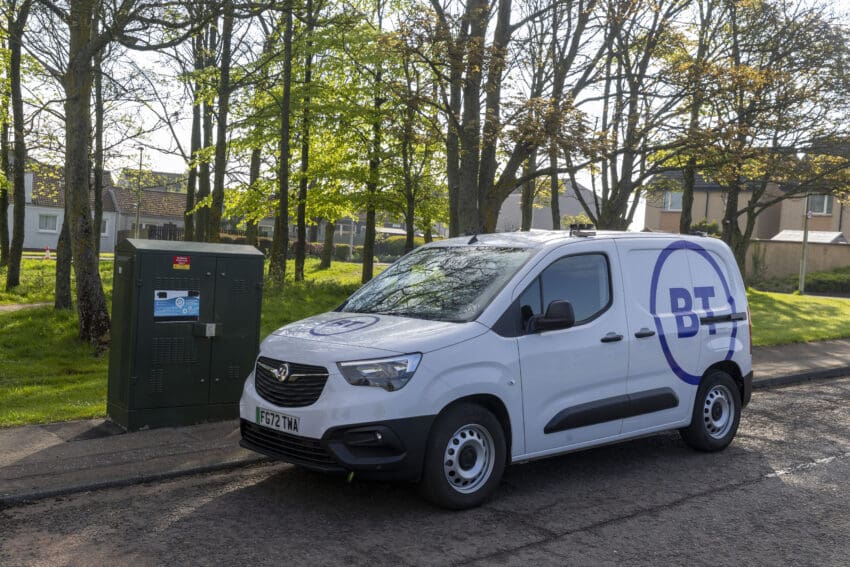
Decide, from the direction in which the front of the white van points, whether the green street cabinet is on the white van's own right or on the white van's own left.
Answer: on the white van's own right

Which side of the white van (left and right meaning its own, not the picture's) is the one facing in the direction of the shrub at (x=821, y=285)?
back

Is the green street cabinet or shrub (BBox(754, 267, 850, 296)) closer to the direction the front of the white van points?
the green street cabinet

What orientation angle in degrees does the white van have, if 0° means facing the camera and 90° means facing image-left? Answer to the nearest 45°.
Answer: approximately 45°

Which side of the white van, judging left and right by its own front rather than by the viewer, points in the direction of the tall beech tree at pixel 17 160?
right

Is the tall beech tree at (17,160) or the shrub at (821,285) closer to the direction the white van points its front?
the tall beech tree

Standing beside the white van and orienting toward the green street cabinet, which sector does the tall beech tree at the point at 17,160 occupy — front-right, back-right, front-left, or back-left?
front-right
